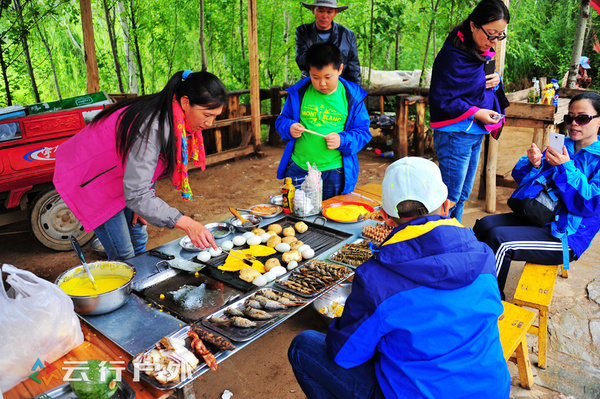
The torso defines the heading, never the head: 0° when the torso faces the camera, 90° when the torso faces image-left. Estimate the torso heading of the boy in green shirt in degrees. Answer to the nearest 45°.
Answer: approximately 0°

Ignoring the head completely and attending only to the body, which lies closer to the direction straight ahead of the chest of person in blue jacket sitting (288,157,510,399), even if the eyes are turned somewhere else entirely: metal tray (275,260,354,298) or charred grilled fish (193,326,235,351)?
the metal tray

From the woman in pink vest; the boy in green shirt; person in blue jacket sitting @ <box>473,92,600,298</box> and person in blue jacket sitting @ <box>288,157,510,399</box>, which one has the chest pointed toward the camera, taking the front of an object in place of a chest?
the boy in green shirt

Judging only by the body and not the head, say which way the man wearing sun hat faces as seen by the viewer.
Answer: toward the camera

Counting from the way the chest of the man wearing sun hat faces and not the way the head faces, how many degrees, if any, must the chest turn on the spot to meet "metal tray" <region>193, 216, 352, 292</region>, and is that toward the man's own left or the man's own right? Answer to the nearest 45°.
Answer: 0° — they already face it

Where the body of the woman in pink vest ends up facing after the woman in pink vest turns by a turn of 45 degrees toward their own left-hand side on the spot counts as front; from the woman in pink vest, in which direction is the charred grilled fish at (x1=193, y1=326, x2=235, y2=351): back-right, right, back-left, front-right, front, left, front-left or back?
back-right

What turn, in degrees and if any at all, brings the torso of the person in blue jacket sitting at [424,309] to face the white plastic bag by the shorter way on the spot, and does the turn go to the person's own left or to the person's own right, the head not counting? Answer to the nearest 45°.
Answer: approximately 45° to the person's own left

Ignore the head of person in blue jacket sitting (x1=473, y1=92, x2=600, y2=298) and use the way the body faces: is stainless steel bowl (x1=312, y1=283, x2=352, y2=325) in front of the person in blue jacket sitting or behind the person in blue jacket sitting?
in front

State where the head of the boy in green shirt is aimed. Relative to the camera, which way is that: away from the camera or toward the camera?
toward the camera

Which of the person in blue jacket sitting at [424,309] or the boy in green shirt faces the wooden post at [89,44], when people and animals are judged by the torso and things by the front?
the person in blue jacket sitting

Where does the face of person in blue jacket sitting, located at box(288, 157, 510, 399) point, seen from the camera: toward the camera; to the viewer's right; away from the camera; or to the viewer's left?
away from the camera

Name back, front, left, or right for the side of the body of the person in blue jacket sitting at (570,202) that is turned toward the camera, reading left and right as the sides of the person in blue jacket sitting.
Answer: left

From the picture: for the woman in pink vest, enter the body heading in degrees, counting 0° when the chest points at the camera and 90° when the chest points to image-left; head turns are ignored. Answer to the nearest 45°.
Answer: approximately 270°

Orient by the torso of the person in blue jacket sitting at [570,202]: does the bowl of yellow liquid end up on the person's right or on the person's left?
on the person's left

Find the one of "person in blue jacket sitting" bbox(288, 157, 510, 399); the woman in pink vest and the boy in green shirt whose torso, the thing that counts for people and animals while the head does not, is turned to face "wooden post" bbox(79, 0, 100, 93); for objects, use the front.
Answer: the person in blue jacket sitting

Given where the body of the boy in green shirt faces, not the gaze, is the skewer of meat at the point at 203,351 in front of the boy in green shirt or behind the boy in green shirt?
in front

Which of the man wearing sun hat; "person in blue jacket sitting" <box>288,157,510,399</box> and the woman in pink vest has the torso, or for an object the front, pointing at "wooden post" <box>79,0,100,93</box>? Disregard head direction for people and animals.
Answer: the person in blue jacket sitting
